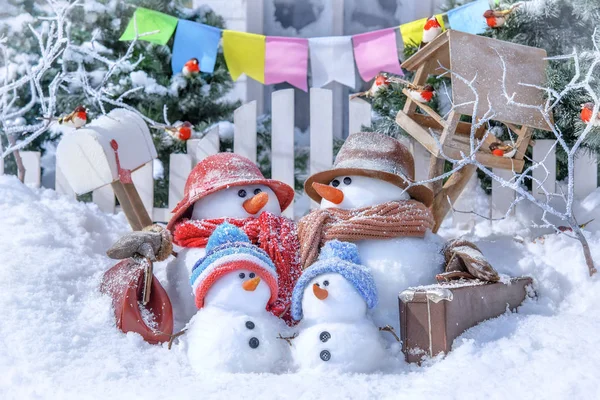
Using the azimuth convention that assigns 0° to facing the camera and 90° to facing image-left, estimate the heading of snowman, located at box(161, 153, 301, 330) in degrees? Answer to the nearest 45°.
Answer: approximately 315°

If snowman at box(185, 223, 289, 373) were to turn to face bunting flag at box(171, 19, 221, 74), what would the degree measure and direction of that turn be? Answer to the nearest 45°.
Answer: approximately 135° to its left

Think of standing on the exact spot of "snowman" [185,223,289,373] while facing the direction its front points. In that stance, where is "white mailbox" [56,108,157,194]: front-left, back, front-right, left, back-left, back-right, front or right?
back

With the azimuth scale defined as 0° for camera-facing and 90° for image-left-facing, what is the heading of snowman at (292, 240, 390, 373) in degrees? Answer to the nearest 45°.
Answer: approximately 45°

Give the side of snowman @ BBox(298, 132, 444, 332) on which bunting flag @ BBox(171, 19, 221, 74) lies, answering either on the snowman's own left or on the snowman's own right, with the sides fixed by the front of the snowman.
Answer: on the snowman's own right

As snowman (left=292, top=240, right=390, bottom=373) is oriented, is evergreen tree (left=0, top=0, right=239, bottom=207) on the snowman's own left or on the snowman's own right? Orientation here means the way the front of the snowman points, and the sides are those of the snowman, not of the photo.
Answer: on the snowman's own right

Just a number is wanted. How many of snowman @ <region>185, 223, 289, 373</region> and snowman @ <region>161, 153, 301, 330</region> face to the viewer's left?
0

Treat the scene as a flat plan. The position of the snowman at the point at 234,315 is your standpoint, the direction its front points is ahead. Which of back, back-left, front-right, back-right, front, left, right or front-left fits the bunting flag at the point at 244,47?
back-left

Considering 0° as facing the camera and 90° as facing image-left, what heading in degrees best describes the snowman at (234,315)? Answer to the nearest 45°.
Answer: approximately 315°
